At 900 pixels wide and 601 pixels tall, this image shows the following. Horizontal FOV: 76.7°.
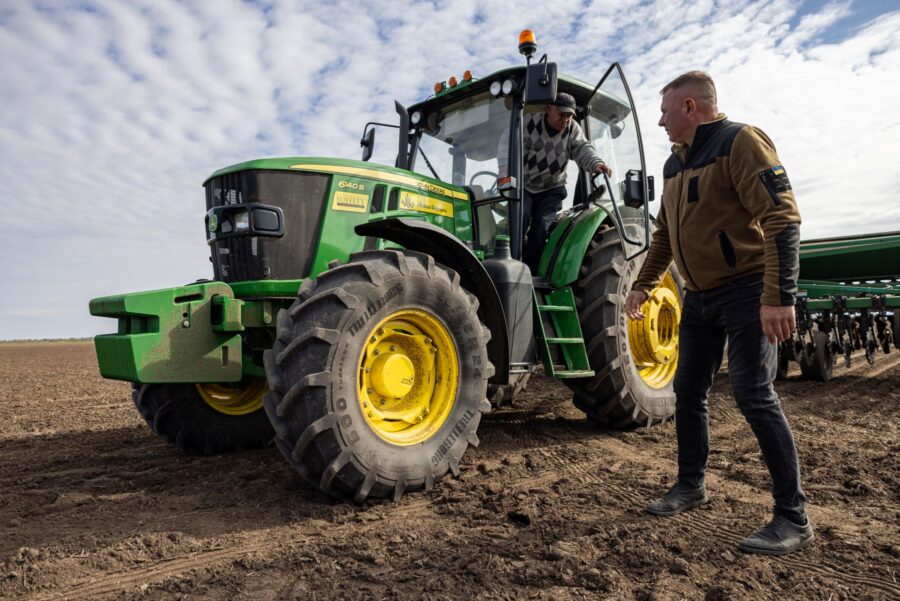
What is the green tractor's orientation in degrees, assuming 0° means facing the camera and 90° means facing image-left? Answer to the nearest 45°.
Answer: approximately 45°

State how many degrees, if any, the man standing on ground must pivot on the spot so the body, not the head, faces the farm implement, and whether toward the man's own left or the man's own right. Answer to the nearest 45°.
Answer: approximately 135° to the man's own right

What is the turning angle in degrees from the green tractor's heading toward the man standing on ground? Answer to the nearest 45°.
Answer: approximately 90° to its left

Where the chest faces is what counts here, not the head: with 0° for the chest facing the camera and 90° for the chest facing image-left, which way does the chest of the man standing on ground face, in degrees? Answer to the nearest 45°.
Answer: approximately 45°

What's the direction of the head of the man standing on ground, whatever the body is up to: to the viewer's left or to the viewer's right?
to the viewer's left

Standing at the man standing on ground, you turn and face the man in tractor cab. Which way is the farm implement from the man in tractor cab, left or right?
right

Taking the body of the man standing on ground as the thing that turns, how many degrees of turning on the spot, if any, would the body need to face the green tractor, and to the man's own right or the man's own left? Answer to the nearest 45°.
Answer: approximately 45° to the man's own right

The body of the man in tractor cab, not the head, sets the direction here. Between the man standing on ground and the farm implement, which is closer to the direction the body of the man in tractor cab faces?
the man standing on ground

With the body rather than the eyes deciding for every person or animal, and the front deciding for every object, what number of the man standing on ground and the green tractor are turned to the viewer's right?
0

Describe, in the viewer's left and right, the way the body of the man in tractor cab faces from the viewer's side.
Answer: facing the viewer and to the right of the viewer

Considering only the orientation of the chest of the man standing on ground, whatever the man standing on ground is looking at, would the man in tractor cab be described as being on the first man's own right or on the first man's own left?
on the first man's own right
